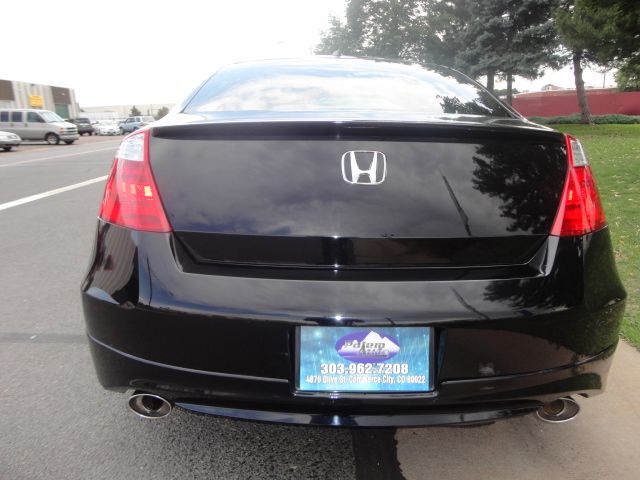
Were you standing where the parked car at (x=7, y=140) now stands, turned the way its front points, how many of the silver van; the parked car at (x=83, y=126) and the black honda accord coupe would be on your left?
2

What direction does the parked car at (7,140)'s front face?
to the viewer's right

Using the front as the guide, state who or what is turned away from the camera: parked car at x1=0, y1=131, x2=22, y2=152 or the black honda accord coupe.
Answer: the black honda accord coupe

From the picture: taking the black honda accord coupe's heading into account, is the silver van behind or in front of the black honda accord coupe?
in front

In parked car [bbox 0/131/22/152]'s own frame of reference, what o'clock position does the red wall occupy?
The red wall is roughly at 12 o'clock from the parked car.

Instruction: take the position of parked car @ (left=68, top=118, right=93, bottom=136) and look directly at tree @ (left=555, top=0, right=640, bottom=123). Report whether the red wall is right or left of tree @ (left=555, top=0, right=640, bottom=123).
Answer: left

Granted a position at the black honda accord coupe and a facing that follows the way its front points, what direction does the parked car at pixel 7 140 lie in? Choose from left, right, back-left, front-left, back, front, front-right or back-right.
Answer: front-left

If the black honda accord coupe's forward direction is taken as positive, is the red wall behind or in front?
in front

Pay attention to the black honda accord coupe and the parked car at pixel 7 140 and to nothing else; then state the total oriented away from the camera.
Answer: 1

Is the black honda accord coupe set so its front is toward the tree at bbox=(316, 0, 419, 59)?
yes

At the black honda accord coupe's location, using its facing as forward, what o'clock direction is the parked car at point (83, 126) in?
The parked car is roughly at 11 o'clock from the black honda accord coupe.

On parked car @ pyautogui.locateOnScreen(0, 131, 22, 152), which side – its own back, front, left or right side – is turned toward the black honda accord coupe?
right

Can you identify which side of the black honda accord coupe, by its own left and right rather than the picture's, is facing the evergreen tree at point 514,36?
front

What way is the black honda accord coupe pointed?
away from the camera
